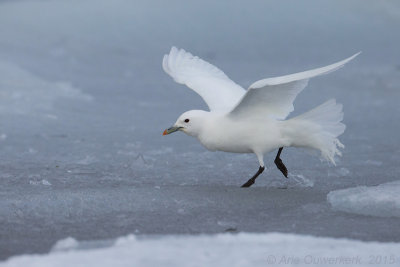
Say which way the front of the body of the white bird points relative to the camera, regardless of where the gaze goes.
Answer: to the viewer's left
